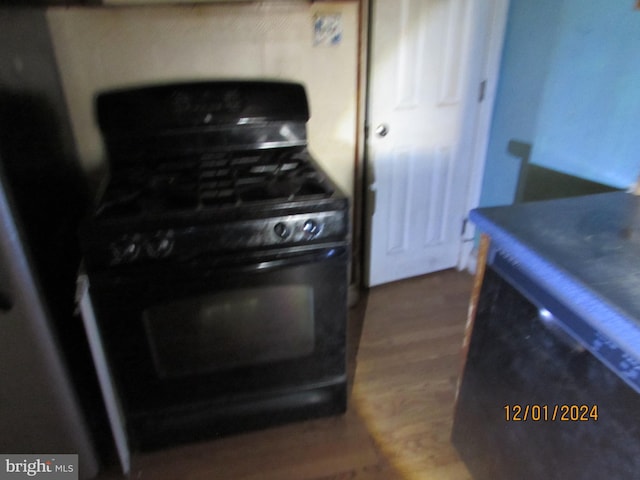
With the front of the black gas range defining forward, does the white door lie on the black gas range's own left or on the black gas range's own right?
on the black gas range's own left

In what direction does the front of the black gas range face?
toward the camera
